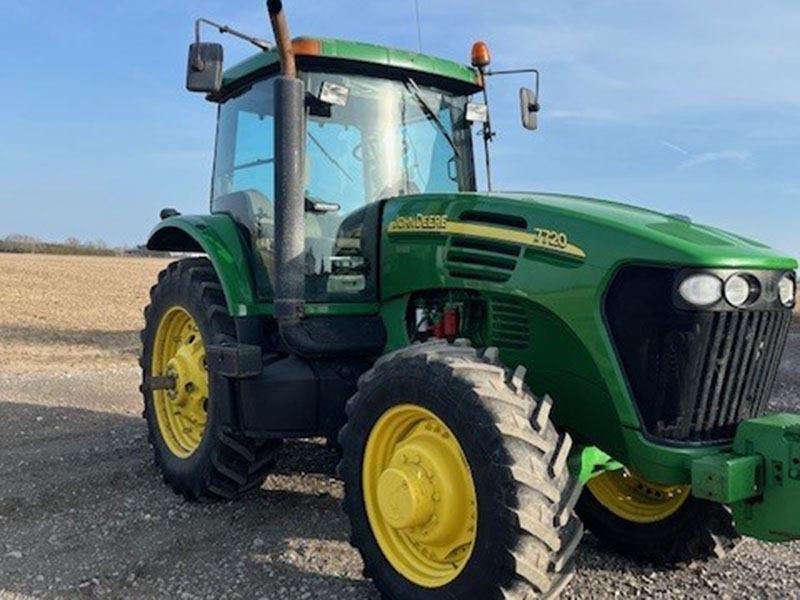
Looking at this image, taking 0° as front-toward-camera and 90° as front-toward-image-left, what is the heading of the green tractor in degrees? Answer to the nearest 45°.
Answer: approximately 315°
